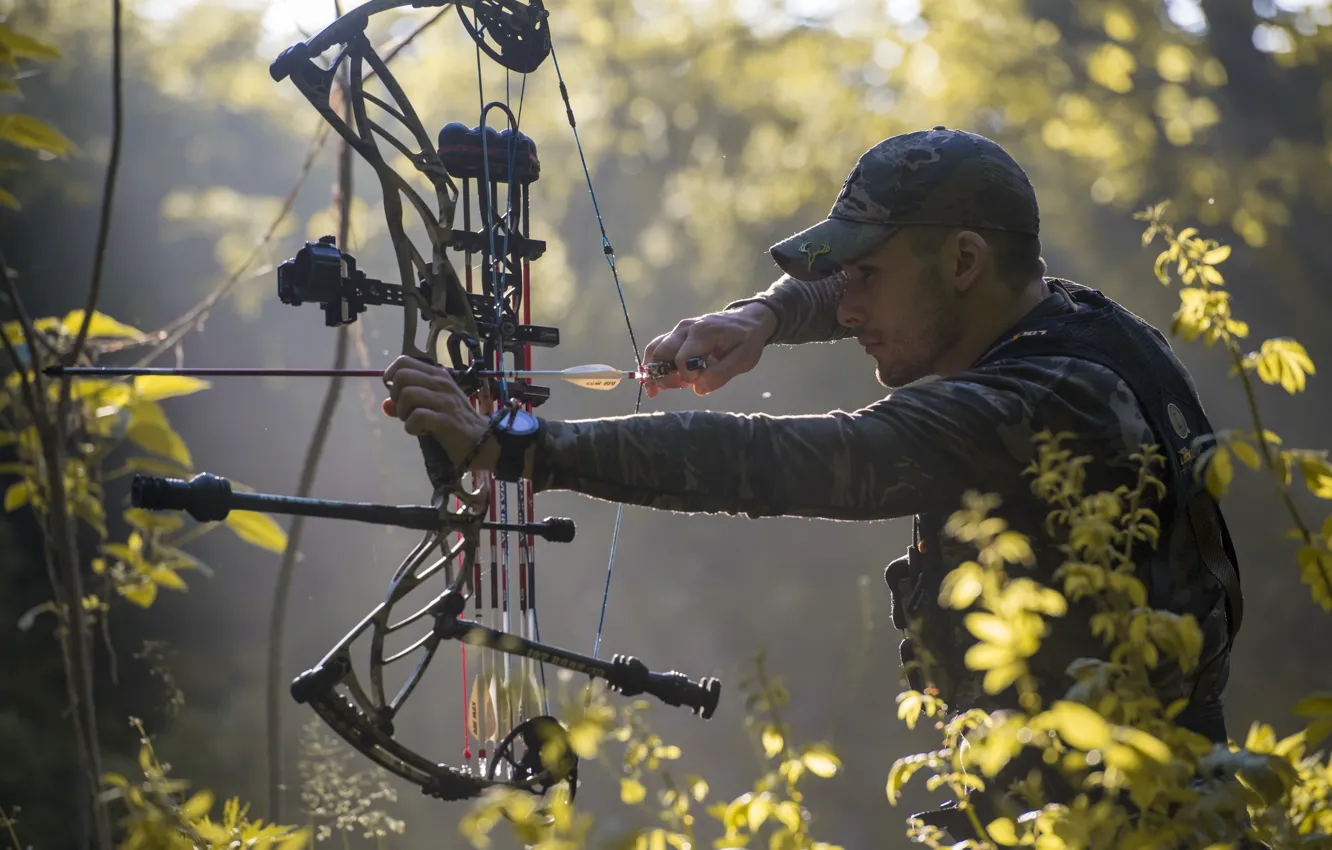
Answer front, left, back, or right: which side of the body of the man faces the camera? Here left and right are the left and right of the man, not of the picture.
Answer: left

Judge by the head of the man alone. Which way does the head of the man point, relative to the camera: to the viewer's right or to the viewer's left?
to the viewer's left
